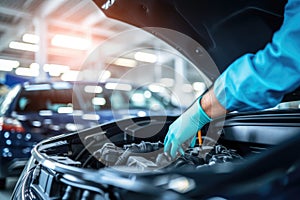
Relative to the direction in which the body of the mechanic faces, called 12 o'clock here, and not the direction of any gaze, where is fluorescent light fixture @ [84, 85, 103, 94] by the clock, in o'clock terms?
The fluorescent light fixture is roughly at 2 o'clock from the mechanic.

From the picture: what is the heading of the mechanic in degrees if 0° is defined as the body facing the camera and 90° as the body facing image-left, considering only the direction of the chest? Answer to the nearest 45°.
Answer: approximately 90°

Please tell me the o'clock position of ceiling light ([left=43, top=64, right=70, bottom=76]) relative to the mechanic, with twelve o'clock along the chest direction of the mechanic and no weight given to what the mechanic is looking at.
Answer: The ceiling light is roughly at 2 o'clock from the mechanic.

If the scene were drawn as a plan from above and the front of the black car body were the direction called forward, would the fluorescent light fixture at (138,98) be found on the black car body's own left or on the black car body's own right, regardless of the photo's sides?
on the black car body's own right

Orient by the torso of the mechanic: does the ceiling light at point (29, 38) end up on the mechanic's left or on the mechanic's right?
on the mechanic's right
